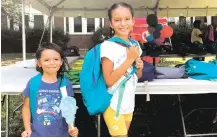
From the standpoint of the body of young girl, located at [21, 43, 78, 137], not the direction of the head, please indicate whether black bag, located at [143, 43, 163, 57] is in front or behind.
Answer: behind

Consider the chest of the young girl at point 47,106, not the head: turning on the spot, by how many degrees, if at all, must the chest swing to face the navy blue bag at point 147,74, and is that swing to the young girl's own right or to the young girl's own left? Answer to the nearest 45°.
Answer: approximately 135° to the young girl's own left

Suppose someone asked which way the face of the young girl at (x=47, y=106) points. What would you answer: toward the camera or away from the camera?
toward the camera

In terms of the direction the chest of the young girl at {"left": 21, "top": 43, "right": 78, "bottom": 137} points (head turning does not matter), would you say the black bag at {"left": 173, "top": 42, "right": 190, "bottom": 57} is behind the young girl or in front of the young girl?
behind

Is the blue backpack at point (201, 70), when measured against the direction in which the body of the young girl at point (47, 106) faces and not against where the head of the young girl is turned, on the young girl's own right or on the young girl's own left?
on the young girl's own left

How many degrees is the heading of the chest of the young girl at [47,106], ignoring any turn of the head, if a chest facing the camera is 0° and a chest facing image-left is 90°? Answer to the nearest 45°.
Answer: approximately 0°

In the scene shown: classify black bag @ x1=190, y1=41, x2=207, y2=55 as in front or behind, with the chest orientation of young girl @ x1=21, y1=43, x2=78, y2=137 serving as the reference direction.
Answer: behind

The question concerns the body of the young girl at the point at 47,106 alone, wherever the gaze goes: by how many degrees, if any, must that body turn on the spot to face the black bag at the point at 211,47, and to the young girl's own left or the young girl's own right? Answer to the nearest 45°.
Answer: approximately 135° to the young girl's own left
